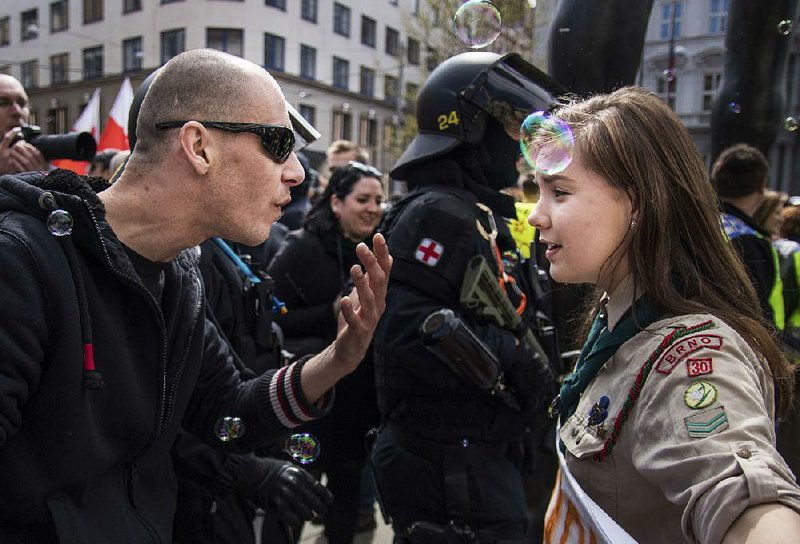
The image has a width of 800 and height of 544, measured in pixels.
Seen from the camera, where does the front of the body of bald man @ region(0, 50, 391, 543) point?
to the viewer's right

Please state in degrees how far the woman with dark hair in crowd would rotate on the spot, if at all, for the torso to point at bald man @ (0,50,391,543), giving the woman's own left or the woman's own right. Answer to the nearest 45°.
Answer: approximately 45° to the woman's own right

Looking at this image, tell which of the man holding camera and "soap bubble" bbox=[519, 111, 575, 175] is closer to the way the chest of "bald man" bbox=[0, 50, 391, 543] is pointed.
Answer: the soap bubble

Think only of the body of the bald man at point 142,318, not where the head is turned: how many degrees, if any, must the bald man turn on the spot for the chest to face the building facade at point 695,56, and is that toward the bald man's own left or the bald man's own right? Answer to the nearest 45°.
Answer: approximately 45° to the bald man's own left

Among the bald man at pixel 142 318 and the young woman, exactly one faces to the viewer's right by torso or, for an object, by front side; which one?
the bald man

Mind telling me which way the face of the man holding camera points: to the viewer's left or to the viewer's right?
to the viewer's right

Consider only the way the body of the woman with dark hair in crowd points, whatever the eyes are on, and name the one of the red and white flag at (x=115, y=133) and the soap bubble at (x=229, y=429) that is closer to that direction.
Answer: the soap bubble

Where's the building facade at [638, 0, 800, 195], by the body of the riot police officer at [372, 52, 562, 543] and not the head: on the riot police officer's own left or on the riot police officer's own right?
on the riot police officer's own left

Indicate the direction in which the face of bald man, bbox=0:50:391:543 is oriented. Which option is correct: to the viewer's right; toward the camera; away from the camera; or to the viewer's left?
to the viewer's right

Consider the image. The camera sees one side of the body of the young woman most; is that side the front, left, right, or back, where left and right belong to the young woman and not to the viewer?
left
